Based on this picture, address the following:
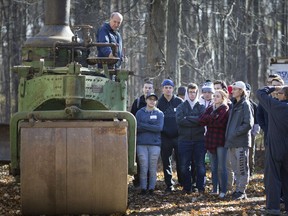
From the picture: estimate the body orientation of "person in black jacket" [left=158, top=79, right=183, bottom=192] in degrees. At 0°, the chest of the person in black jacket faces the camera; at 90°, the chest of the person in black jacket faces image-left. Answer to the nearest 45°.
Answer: approximately 0°

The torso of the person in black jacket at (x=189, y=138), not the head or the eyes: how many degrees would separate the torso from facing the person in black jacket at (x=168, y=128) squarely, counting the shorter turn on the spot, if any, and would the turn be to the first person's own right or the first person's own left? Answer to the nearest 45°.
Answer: approximately 135° to the first person's own right

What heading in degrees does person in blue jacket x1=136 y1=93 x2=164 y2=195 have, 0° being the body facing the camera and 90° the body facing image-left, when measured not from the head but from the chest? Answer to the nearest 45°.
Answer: approximately 0°

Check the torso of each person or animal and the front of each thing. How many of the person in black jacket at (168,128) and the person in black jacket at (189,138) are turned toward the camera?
2

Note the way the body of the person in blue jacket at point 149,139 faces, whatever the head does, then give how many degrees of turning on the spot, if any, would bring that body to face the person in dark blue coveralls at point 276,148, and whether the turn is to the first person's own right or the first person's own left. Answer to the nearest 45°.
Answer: approximately 45° to the first person's own left
